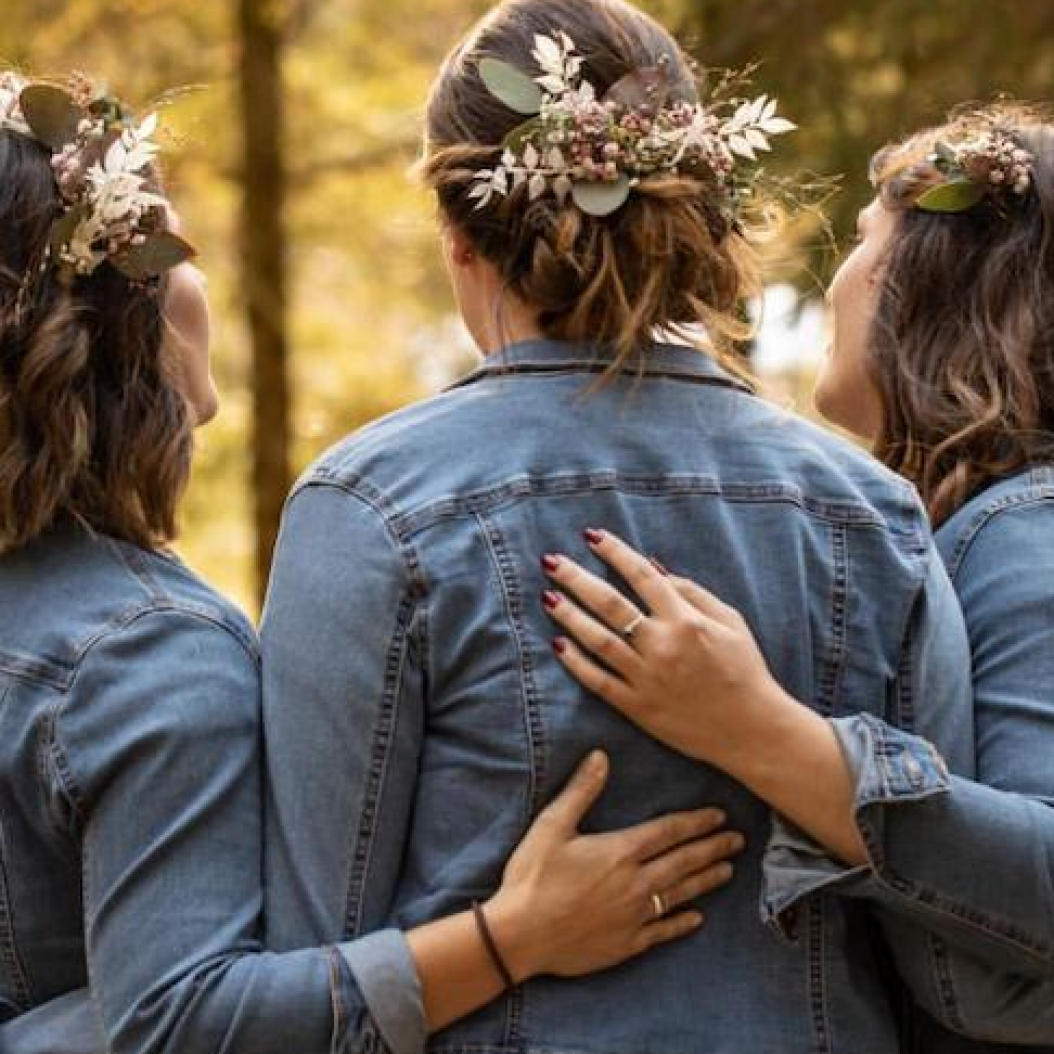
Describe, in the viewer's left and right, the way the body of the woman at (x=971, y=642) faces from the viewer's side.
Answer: facing away from the viewer and to the left of the viewer

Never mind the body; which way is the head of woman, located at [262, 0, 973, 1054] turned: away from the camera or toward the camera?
away from the camera

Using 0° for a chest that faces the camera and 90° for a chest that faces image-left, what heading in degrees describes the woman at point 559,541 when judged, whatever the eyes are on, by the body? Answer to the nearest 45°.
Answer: approximately 180°

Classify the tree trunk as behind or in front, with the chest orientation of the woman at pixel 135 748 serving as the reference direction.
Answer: in front

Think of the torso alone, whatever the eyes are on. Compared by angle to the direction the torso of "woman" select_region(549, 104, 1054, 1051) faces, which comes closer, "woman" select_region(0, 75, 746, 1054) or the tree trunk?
the tree trunk

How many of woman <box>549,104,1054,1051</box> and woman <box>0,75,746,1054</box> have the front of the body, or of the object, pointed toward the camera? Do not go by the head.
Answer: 0

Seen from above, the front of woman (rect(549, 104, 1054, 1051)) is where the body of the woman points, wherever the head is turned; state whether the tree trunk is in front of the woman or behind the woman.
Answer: in front

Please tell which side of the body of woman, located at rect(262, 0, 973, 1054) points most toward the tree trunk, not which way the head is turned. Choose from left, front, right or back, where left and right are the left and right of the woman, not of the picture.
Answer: front

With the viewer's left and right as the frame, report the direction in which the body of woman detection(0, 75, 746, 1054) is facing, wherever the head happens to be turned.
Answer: facing away from the viewer and to the right of the viewer

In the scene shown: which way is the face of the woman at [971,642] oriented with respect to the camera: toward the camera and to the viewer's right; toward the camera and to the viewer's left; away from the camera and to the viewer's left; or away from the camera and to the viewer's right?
away from the camera and to the viewer's left

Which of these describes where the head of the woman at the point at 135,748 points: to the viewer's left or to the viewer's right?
to the viewer's right
